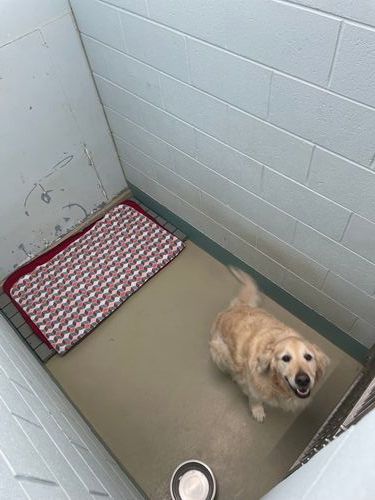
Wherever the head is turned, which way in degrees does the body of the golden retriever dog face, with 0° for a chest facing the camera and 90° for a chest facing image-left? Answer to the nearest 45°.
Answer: approximately 315°

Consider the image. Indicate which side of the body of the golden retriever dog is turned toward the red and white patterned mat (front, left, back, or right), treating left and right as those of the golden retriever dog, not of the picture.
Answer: back
